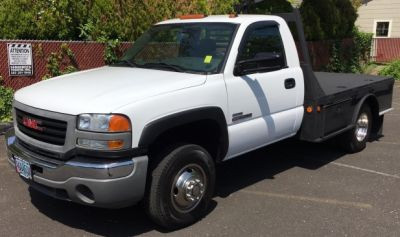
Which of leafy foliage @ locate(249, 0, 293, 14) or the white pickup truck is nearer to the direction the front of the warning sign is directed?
the white pickup truck

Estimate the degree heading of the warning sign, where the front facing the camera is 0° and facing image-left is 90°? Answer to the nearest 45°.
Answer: approximately 0°

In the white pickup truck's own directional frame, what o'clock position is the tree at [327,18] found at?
The tree is roughly at 5 o'clock from the white pickup truck.

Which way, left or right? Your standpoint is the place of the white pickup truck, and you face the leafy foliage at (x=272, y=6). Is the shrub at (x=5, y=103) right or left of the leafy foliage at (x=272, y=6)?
left

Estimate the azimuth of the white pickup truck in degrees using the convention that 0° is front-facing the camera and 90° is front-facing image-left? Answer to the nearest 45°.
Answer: approximately 45°

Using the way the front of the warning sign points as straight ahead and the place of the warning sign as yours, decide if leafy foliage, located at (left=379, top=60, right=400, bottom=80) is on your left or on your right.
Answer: on your left

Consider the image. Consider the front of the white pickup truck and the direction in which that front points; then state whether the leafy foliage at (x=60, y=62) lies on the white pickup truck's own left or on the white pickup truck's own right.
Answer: on the white pickup truck's own right

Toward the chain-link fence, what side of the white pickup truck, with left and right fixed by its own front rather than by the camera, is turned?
right
